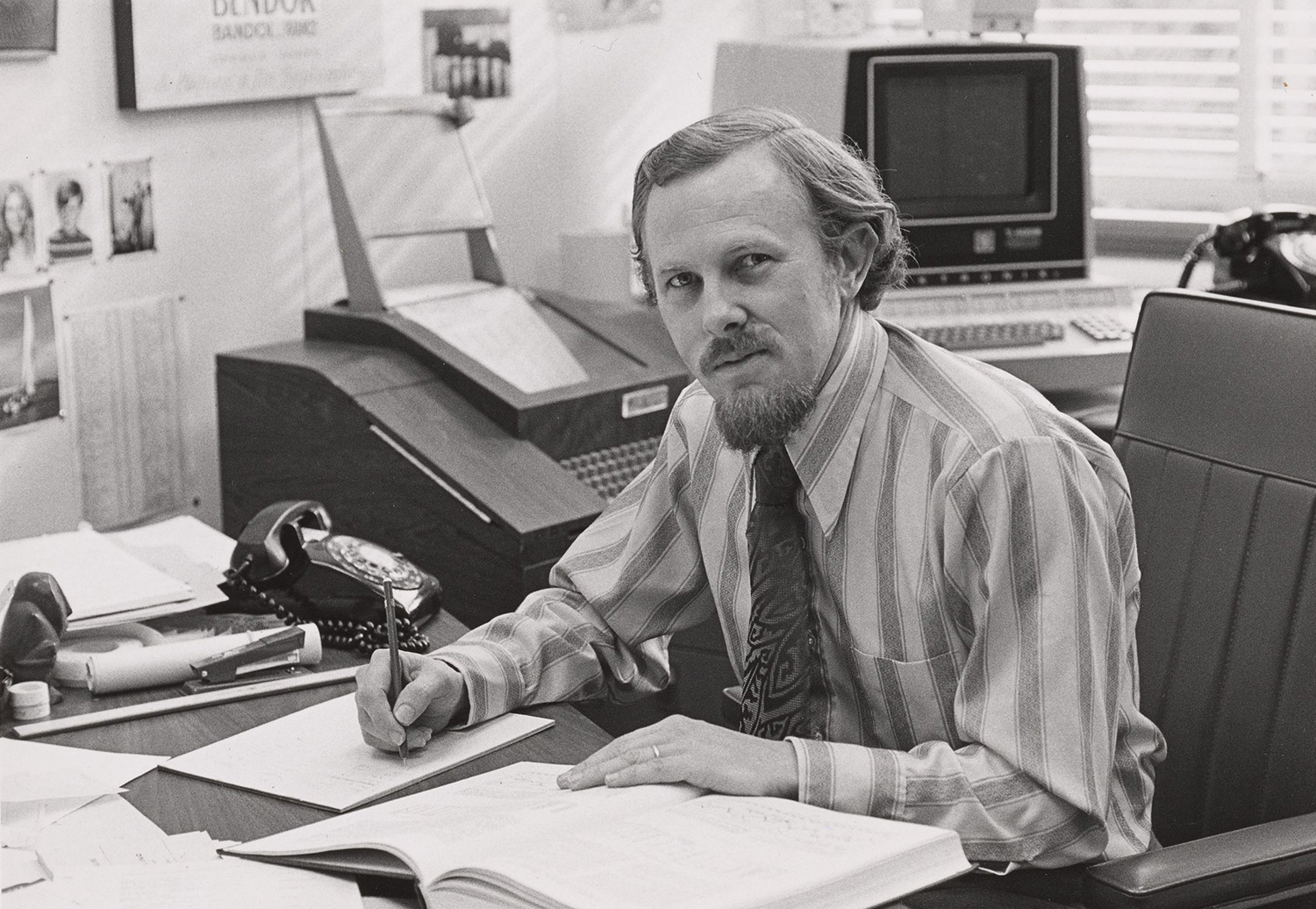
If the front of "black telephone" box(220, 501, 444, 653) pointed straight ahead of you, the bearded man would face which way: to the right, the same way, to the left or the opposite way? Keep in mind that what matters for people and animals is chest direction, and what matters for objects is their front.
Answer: to the right

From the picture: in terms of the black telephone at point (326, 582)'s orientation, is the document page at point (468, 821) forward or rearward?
forward

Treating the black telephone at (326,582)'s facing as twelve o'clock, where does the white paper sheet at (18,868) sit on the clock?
The white paper sheet is roughly at 2 o'clock from the black telephone.

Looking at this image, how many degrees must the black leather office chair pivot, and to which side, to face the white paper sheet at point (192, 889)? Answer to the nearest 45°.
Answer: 0° — it already faces it

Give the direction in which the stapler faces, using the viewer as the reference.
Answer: facing to the right of the viewer

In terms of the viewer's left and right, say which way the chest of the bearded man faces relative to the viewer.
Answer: facing the viewer and to the left of the viewer

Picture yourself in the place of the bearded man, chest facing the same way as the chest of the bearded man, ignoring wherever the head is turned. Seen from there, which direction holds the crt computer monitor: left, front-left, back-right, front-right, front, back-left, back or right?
back-right
